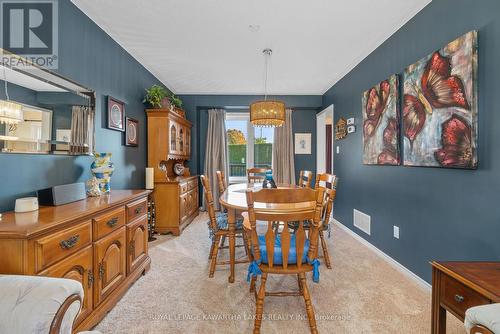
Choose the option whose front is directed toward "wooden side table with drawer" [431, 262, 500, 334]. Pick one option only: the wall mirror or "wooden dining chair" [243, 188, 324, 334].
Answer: the wall mirror

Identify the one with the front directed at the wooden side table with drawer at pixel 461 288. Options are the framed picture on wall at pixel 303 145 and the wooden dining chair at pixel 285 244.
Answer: the framed picture on wall

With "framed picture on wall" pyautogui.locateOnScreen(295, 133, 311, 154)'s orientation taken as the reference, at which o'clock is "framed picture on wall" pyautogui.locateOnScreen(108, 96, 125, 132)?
"framed picture on wall" pyautogui.locateOnScreen(108, 96, 125, 132) is roughly at 1 o'clock from "framed picture on wall" pyautogui.locateOnScreen(295, 133, 311, 154).

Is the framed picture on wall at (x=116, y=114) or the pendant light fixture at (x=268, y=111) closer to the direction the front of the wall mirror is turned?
the pendant light fixture

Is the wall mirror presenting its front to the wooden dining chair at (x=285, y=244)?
yes

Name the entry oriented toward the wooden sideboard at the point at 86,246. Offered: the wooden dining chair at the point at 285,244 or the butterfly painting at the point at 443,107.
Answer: the butterfly painting

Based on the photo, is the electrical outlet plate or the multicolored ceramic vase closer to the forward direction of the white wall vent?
the multicolored ceramic vase

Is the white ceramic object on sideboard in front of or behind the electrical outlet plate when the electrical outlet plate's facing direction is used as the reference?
in front

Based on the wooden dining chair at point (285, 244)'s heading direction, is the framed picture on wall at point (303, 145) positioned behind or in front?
in front

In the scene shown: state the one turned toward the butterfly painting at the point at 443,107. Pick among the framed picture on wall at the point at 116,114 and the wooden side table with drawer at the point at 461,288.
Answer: the framed picture on wall

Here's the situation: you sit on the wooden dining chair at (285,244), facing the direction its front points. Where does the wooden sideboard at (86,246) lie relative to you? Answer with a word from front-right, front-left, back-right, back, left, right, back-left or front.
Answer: left
